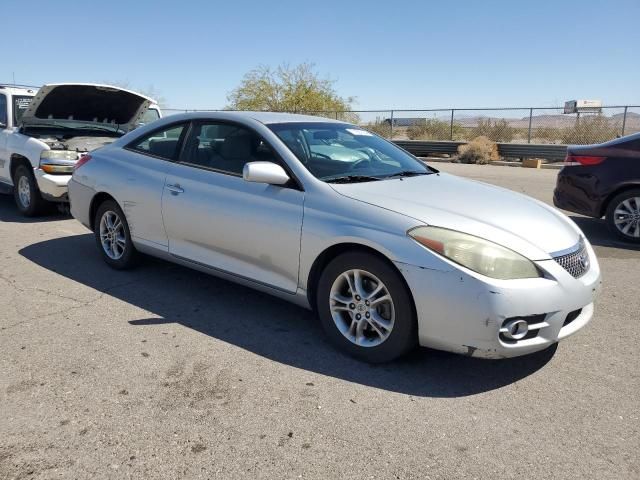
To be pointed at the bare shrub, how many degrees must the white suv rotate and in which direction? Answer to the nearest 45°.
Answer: approximately 90° to its left

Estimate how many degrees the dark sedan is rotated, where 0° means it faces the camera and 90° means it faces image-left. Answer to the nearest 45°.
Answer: approximately 270°

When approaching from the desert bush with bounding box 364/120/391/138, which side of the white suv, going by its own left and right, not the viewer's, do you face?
left

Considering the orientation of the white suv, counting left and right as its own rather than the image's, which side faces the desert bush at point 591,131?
left

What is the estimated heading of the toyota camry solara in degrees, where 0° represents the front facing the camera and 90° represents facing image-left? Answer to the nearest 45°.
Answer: approximately 315°

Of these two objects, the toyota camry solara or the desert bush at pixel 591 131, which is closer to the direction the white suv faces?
the toyota camry solara

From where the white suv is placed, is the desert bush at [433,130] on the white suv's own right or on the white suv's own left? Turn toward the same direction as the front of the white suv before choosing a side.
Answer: on the white suv's own left

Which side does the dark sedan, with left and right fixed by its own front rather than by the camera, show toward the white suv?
back
